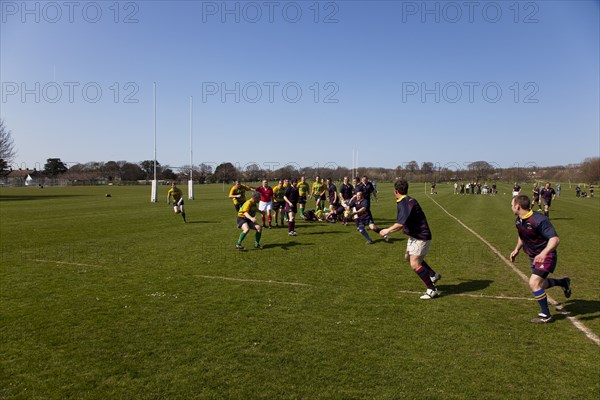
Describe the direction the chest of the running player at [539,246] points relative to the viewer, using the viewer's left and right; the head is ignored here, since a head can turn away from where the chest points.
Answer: facing the viewer and to the left of the viewer

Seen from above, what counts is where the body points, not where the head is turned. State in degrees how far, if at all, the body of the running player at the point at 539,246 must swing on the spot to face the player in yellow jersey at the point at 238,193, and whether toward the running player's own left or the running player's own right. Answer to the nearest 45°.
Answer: approximately 90° to the running player's own right

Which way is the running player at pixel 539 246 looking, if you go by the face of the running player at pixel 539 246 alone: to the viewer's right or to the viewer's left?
to the viewer's left

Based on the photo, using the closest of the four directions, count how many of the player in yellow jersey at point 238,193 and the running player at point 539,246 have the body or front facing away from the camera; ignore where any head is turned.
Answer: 0
